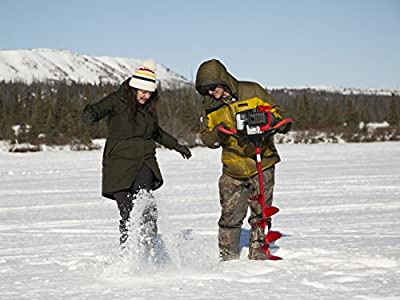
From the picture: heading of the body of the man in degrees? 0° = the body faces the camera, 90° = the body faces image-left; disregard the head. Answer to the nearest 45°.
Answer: approximately 0°

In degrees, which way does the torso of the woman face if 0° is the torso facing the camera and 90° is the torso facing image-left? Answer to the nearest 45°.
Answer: approximately 315°

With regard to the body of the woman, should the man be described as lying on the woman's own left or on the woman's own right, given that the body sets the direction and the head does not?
on the woman's own left

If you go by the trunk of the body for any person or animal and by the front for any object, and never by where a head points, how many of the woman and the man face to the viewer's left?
0

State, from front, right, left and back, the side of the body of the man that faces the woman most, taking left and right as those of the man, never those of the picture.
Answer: right
